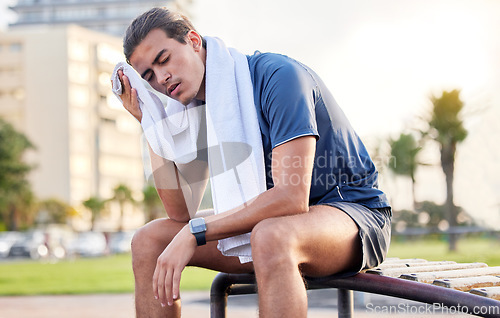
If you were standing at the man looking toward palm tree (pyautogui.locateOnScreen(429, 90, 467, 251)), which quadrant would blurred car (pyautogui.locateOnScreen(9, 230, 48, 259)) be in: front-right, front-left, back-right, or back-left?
front-left

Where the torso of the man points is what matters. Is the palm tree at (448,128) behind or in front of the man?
behind

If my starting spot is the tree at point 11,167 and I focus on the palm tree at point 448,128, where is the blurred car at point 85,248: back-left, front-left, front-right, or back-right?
front-right

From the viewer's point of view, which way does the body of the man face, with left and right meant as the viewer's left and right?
facing the viewer and to the left of the viewer

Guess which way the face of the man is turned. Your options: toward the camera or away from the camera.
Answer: toward the camera

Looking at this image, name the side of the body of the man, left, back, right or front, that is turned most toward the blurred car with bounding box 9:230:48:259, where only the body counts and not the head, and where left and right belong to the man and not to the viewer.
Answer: right

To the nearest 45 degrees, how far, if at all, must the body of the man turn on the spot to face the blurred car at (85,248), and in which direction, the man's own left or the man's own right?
approximately 135° to the man's own right

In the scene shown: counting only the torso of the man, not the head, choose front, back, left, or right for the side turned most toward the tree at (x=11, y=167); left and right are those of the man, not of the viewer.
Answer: right
